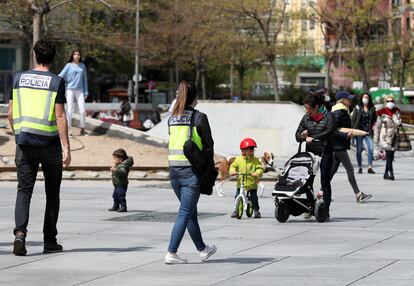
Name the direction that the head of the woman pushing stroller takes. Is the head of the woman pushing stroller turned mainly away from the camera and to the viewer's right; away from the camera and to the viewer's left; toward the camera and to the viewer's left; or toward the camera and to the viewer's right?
toward the camera and to the viewer's left

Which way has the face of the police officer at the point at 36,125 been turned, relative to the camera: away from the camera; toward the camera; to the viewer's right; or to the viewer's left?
away from the camera

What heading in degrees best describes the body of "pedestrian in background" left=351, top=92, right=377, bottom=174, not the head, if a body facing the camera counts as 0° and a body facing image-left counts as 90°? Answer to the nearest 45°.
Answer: approximately 0°

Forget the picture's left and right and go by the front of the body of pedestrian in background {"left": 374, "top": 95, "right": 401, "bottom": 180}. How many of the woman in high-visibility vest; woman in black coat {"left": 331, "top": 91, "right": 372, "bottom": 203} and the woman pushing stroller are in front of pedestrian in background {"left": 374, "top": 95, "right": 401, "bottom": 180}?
3

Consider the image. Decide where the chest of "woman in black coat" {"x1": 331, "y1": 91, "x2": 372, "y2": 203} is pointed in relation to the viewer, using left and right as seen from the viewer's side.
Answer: facing to the right of the viewer

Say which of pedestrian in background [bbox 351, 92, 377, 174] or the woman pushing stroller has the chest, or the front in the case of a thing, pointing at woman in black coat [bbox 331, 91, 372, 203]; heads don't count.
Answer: the pedestrian in background

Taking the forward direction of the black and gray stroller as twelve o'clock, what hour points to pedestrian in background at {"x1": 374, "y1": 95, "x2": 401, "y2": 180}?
The pedestrian in background is roughly at 5 o'clock from the black and gray stroller.

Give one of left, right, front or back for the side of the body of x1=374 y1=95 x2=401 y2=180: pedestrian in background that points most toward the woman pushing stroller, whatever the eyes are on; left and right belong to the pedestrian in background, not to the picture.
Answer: front

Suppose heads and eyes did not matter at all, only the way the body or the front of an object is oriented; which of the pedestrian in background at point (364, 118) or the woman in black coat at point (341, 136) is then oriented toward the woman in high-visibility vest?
the pedestrian in background
